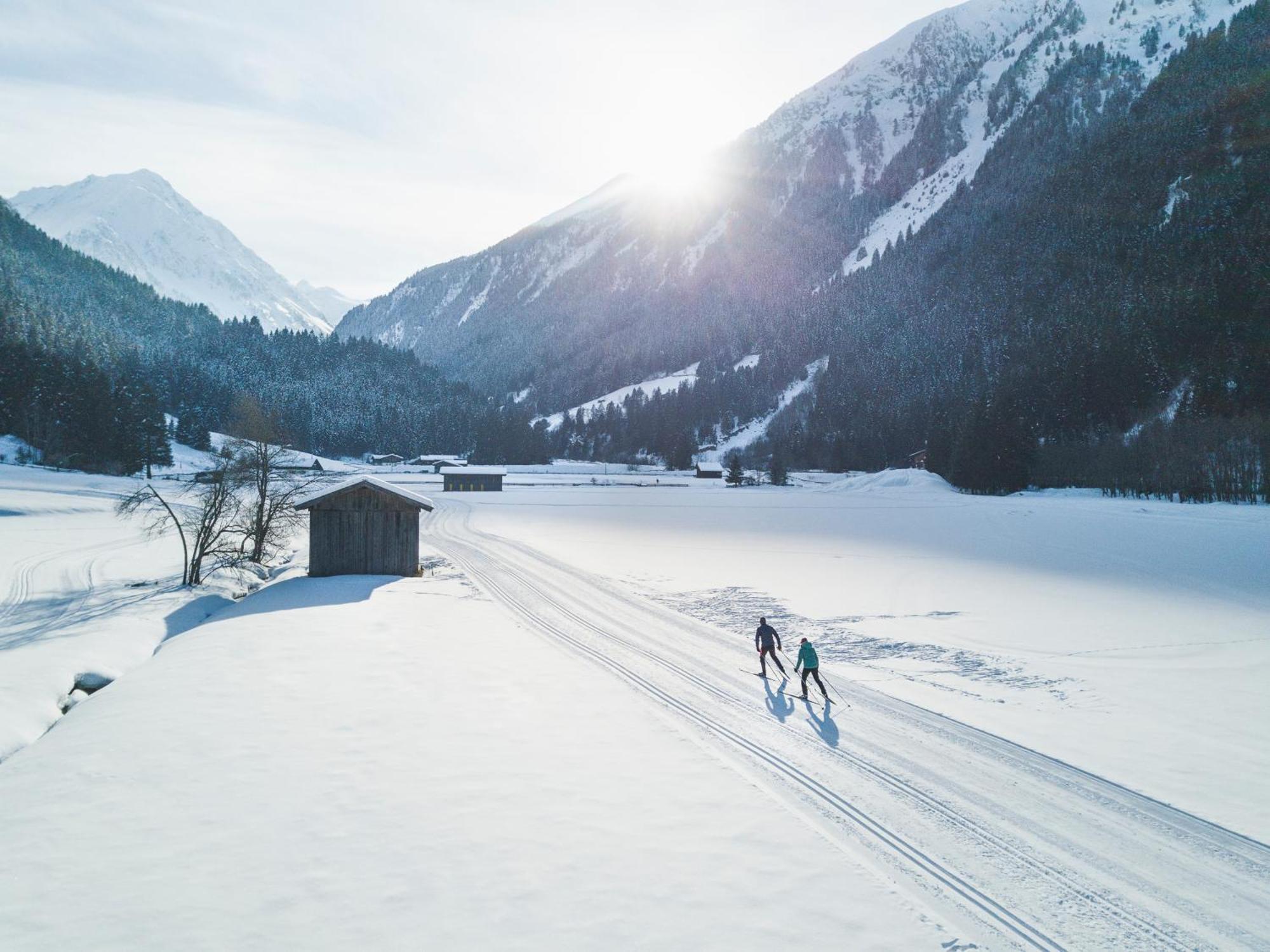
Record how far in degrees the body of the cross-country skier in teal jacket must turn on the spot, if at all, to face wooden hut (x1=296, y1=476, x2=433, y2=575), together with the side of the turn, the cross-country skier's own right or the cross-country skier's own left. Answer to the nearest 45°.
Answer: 0° — they already face it

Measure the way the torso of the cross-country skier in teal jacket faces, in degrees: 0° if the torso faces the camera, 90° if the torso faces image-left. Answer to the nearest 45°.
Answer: approximately 135°

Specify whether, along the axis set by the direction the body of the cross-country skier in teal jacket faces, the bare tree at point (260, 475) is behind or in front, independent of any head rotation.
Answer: in front
